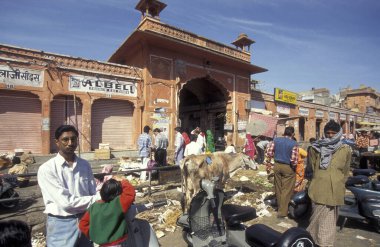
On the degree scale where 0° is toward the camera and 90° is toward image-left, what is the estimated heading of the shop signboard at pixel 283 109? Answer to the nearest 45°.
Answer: approximately 315°

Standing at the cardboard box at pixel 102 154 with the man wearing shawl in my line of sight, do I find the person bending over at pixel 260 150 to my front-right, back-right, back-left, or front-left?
front-left

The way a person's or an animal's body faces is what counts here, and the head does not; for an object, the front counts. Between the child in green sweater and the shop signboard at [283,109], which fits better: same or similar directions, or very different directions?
very different directions

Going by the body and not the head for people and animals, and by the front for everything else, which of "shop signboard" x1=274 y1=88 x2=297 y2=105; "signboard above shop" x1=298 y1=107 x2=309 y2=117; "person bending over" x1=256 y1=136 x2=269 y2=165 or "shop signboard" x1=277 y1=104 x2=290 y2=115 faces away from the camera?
the person bending over

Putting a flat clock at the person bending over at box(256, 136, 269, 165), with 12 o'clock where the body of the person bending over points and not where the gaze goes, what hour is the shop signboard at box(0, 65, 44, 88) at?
The shop signboard is roughly at 8 o'clock from the person bending over.

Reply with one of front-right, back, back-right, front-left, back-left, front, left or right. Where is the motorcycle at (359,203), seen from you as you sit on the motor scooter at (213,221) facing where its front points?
right

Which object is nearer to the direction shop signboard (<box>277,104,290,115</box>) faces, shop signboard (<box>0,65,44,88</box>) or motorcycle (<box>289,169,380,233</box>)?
the motorcycle

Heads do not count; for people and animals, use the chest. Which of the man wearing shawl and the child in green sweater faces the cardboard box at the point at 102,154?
the child in green sweater

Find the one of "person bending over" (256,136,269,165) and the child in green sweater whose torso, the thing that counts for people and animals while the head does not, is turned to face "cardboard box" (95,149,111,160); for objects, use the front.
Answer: the child in green sweater

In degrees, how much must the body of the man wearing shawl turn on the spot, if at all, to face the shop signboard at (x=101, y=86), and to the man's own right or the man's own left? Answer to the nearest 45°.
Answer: approximately 135° to the man's own right

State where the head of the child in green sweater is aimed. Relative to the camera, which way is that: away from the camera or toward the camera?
away from the camera

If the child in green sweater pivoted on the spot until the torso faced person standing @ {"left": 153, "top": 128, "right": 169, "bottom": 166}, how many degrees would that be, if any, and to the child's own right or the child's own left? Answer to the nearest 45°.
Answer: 0° — they already face them

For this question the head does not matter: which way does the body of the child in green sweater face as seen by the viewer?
away from the camera

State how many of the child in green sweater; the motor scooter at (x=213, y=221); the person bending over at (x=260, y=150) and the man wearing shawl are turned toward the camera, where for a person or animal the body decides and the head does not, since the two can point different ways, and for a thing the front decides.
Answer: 1

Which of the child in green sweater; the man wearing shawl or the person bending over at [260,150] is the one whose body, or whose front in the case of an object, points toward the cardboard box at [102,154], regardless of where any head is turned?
the child in green sweater

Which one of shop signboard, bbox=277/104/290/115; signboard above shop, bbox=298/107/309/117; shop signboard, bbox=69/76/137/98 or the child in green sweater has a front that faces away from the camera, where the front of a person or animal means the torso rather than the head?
the child in green sweater
